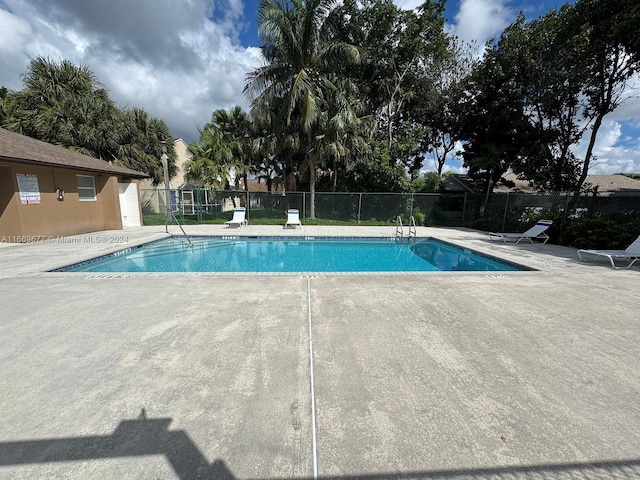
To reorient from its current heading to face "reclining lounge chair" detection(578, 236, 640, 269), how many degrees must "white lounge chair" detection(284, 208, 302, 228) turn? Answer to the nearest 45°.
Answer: approximately 45° to its left

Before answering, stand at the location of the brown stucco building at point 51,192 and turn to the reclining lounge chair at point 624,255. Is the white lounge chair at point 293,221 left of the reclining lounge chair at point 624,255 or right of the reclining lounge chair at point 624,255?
left

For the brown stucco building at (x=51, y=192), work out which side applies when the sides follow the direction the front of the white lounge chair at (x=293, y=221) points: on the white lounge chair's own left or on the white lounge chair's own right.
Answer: on the white lounge chair's own right

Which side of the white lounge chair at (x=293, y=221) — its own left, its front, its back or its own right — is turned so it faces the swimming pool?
front

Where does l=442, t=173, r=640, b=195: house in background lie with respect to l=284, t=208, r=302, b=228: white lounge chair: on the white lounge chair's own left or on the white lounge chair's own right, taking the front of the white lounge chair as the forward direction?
on the white lounge chair's own left

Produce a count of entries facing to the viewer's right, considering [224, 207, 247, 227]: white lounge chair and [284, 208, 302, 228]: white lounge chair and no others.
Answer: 0

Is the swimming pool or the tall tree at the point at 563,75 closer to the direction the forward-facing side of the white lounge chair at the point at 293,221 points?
the swimming pool

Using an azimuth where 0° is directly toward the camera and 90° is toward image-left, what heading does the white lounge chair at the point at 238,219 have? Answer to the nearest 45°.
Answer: approximately 45°

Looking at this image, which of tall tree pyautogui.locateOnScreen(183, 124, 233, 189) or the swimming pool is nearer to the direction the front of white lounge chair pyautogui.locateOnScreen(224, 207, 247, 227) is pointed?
the swimming pool

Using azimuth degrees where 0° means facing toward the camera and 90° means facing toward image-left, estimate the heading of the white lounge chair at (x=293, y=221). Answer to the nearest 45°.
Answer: approximately 0°

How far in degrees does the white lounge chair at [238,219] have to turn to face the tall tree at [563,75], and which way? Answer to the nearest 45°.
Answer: approximately 135° to its left
